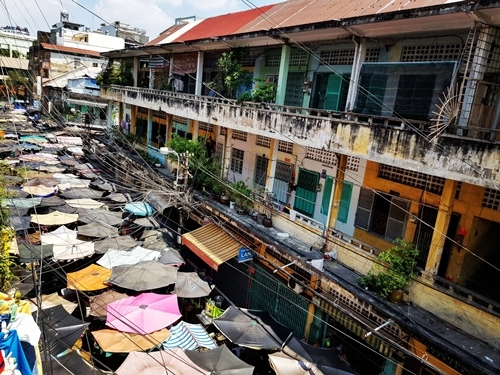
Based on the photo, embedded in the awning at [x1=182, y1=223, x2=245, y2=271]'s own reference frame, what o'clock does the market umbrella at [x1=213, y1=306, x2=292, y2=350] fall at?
The market umbrella is roughly at 10 o'clock from the awning.

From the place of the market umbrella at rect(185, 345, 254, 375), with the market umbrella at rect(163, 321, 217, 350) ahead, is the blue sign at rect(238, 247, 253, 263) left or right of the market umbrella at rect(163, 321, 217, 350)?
right

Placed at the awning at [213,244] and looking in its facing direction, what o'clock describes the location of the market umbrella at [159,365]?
The market umbrella is roughly at 11 o'clock from the awning.

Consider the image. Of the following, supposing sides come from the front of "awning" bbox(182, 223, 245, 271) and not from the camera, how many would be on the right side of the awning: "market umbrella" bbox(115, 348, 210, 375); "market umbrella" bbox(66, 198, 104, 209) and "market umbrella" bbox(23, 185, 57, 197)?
2

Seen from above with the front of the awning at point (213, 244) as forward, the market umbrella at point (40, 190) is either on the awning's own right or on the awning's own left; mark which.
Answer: on the awning's own right

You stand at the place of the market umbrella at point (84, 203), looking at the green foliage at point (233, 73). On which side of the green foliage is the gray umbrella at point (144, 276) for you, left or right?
right

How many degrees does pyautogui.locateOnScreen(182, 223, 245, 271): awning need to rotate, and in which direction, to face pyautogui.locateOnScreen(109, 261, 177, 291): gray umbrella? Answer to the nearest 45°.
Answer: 0° — it already faces it

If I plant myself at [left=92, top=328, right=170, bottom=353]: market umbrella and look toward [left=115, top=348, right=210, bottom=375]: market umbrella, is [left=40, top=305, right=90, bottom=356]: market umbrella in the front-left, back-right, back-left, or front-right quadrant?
back-right

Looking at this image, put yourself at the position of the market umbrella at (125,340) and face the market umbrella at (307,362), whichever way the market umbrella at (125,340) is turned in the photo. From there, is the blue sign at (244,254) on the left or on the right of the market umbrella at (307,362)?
left

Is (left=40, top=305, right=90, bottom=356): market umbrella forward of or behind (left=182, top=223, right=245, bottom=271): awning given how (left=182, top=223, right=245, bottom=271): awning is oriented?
forward

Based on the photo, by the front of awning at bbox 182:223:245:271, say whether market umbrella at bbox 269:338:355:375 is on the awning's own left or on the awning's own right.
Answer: on the awning's own left

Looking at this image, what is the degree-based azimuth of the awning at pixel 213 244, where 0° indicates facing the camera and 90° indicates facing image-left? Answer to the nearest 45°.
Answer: approximately 45°

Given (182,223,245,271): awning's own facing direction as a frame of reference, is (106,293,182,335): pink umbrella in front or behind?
in front
